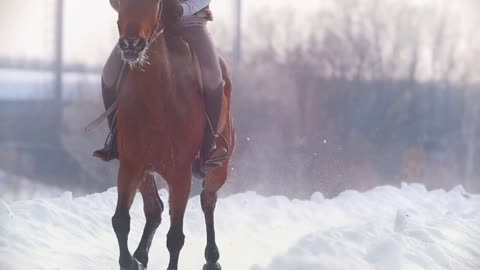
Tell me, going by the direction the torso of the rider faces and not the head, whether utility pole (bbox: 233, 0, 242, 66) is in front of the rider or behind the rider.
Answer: behind

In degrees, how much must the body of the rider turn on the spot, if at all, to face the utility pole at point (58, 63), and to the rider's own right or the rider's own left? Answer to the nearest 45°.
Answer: approximately 135° to the rider's own right

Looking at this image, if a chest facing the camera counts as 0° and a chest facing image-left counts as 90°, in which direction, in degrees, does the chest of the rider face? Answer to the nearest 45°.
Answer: approximately 0°
